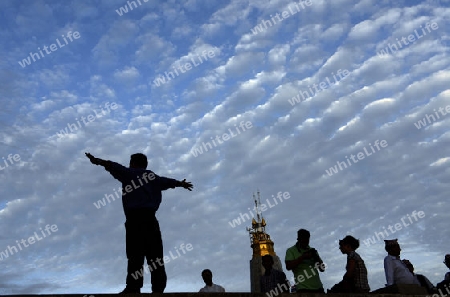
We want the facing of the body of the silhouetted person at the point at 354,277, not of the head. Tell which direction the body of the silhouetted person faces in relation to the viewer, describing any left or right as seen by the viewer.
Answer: facing to the left of the viewer

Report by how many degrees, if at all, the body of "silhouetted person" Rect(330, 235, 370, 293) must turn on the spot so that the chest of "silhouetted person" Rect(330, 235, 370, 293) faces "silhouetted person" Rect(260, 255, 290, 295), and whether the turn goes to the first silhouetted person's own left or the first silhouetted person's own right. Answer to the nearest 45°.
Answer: approximately 45° to the first silhouetted person's own right

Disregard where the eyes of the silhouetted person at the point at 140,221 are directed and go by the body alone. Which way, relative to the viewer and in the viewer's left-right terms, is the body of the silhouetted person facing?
facing away from the viewer

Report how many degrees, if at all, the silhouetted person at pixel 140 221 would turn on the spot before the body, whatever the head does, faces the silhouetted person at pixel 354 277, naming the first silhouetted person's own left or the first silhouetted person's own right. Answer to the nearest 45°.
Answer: approximately 90° to the first silhouetted person's own right

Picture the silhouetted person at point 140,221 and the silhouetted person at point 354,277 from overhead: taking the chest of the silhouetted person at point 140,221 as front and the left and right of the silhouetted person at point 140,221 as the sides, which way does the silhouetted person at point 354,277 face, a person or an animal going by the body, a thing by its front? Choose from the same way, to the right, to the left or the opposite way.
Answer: to the left

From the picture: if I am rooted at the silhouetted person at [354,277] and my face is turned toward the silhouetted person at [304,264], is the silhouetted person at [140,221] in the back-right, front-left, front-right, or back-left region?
front-left

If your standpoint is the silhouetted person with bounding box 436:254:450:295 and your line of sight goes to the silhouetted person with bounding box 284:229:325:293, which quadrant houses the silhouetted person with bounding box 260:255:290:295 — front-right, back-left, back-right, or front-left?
front-right

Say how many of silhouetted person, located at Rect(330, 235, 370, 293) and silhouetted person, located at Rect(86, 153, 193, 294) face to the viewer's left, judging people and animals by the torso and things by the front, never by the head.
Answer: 1

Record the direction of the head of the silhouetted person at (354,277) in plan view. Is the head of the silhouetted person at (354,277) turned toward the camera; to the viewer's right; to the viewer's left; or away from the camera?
to the viewer's left
